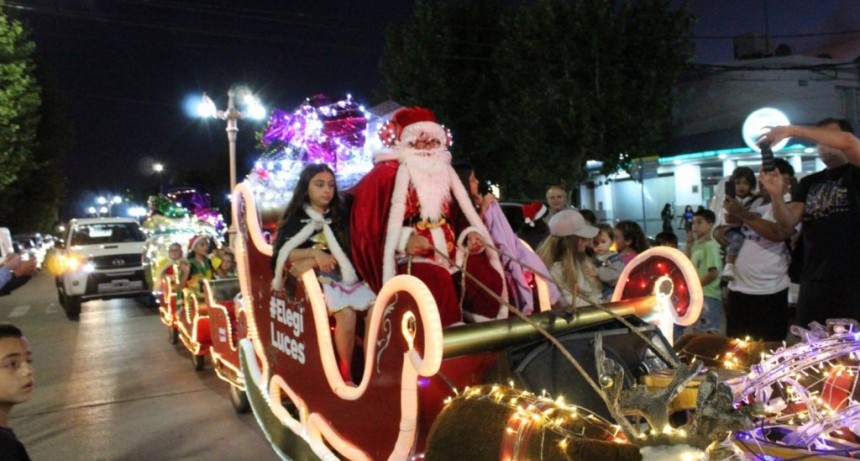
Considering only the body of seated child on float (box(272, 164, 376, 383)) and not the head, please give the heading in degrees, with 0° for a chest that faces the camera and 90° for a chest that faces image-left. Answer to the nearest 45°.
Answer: approximately 315°

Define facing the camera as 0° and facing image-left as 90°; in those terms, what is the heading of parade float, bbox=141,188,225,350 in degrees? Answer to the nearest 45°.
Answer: approximately 315°

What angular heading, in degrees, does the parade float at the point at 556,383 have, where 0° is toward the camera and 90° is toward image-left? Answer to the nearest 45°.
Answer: approximately 315°

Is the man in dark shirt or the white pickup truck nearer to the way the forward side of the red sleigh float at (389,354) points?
the man in dark shirt

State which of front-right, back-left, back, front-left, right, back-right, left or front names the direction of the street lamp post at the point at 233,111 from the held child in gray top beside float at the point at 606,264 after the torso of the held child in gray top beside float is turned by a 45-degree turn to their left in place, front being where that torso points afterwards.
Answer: back-right

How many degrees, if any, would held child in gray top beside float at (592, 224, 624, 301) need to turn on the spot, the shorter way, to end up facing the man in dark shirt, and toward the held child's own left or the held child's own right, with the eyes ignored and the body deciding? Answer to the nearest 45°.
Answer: approximately 90° to the held child's own left

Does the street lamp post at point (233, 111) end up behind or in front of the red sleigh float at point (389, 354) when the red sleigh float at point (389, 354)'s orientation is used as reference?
behind

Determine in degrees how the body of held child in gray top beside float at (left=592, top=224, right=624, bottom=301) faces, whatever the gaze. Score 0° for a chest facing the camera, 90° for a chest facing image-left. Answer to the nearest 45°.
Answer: approximately 45°

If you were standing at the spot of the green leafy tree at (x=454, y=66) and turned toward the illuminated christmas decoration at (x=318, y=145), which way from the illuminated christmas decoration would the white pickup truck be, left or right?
right

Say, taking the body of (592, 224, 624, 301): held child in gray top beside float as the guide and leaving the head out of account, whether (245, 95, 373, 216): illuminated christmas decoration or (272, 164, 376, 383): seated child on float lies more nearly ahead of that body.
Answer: the seated child on float
